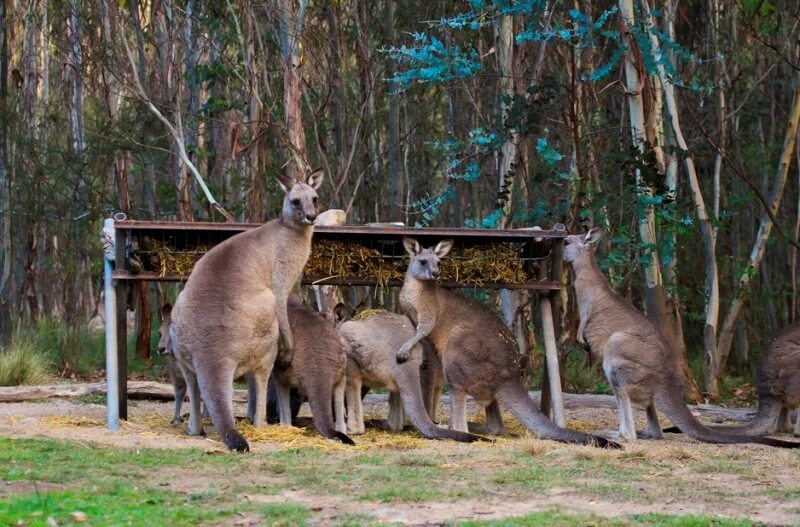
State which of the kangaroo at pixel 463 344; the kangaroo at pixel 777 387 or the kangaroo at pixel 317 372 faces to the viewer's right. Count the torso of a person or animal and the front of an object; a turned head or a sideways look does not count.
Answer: the kangaroo at pixel 777 387

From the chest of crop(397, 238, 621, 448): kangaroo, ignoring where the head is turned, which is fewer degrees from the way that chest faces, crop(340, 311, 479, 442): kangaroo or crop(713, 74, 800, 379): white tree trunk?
the kangaroo

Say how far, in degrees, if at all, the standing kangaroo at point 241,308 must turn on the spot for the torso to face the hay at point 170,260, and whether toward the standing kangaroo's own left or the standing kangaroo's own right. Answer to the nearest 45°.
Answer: approximately 90° to the standing kangaroo's own left

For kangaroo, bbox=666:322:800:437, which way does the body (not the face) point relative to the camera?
to the viewer's right

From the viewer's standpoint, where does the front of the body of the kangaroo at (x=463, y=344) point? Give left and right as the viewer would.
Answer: facing to the left of the viewer

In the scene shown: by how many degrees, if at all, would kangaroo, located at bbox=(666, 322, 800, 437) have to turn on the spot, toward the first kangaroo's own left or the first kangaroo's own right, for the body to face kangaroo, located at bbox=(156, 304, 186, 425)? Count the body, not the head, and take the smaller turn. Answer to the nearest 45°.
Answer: approximately 180°

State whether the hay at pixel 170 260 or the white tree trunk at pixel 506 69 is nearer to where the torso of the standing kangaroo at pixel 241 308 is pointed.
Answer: the white tree trunk

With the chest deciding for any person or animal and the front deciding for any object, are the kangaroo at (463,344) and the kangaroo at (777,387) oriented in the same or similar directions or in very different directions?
very different directions

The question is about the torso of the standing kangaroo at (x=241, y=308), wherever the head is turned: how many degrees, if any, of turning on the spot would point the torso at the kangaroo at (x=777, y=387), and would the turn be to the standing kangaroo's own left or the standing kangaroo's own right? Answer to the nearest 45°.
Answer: approximately 45° to the standing kangaroo's own right

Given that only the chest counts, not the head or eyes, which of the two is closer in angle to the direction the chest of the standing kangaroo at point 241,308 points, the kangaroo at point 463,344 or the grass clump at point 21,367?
the kangaroo
